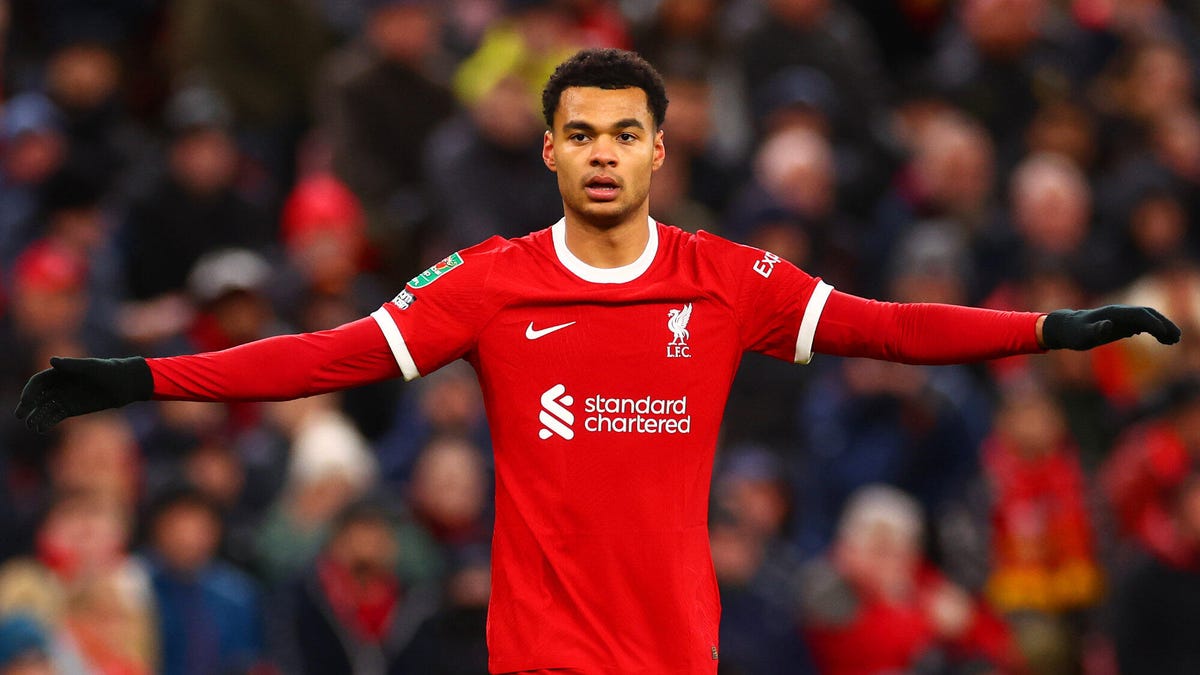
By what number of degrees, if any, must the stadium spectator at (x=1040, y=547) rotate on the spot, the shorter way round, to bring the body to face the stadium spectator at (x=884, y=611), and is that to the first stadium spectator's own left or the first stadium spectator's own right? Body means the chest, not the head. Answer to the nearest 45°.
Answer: approximately 45° to the first stadium spectator's own right

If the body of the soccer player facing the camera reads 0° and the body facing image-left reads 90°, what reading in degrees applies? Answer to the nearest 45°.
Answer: approximately 0°

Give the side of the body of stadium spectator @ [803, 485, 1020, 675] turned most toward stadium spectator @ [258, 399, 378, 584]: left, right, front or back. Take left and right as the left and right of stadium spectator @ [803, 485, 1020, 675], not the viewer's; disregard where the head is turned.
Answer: right

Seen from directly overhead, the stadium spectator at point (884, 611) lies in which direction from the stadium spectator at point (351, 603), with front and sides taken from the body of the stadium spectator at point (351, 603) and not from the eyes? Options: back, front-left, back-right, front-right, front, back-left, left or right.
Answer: left

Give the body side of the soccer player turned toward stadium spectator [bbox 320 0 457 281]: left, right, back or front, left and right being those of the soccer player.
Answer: back

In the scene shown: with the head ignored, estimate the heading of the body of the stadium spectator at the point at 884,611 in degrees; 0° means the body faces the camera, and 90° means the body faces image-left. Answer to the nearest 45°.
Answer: approximately 0°

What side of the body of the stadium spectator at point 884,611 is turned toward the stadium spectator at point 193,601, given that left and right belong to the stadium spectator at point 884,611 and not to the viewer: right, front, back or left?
right
